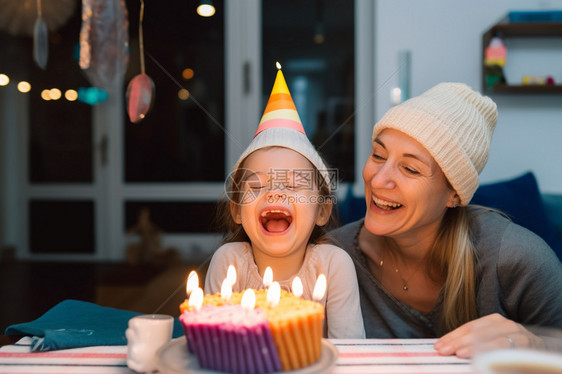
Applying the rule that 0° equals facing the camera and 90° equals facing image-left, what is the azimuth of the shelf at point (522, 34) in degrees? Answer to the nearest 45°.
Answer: approximately 0°

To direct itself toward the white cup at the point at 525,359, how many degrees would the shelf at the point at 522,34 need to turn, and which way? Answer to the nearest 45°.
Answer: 0° — it already faces it

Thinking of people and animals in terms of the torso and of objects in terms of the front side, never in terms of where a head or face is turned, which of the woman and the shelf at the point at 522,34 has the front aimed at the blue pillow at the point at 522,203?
the shelf

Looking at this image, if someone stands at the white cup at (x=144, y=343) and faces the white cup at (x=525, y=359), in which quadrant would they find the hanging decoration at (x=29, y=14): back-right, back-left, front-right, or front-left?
back-left

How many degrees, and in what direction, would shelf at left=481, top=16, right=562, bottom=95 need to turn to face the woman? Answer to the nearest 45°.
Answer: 0° — it already faces them

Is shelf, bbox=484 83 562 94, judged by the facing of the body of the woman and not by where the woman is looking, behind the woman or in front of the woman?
behind

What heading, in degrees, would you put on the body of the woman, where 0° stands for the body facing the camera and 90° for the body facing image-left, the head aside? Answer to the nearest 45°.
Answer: approximately 45°

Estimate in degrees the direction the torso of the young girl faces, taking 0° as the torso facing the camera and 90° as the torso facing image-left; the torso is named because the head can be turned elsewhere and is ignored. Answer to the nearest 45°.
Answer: approximately 0°

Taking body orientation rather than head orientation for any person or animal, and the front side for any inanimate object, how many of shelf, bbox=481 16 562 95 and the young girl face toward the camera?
2
